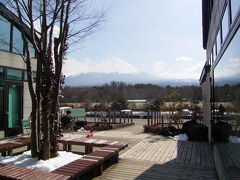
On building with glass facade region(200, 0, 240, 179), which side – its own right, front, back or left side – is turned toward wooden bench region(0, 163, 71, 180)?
front

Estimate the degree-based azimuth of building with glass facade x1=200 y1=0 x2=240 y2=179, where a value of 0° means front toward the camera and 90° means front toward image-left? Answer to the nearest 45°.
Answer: approximately 90°

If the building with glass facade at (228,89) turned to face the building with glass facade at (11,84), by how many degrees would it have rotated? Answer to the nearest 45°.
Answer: approximately 45° to its right

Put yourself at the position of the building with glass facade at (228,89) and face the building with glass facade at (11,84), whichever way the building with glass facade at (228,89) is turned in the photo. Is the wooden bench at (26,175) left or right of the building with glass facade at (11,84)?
left

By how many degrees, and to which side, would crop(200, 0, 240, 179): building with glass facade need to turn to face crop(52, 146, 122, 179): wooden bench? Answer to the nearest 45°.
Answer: approximately 45° to its left
